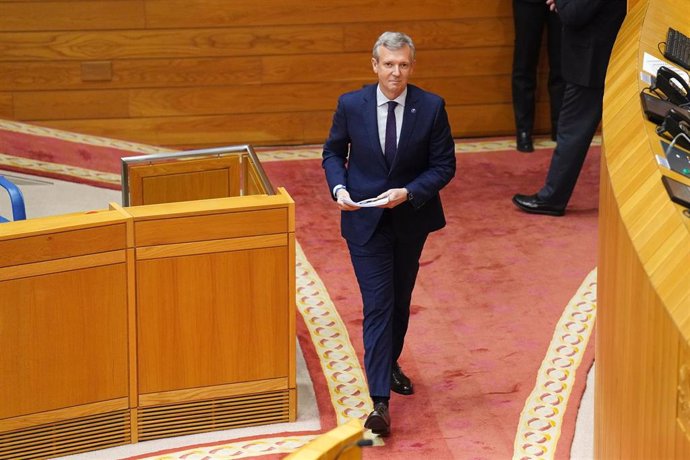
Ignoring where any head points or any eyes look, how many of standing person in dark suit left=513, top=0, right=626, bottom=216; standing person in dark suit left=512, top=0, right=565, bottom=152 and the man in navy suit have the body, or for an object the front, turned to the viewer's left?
1

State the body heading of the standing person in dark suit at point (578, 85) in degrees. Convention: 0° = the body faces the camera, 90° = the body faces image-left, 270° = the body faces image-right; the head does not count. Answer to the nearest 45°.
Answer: approximately 90°

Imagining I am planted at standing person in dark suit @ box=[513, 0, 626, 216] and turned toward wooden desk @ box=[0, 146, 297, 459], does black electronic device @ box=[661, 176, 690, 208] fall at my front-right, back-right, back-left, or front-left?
front-left

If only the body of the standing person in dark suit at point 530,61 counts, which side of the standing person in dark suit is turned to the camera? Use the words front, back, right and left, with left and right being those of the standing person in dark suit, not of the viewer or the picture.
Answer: front

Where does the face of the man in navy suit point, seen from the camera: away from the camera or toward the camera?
toward the camera

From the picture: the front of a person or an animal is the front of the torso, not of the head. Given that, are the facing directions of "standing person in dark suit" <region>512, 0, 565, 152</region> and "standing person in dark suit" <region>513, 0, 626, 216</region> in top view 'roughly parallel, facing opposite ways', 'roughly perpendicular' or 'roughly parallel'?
roughly perpendicular

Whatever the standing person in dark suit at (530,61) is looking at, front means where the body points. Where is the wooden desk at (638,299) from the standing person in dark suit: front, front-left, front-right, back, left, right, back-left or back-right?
front

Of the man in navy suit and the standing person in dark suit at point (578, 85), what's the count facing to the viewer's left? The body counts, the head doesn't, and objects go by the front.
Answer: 1

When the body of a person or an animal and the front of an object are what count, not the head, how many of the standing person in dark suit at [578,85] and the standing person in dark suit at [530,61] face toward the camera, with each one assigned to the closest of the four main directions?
1

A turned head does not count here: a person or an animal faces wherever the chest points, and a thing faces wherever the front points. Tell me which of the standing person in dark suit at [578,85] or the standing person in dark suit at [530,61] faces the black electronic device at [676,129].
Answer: the standing person in dark suit at [530,61]

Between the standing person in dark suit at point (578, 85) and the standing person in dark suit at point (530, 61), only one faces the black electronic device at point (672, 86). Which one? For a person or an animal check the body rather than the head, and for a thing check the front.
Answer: the standing person in dark suit at point (530, 61)

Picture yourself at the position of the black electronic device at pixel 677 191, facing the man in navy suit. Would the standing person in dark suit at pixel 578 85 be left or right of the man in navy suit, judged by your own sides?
right

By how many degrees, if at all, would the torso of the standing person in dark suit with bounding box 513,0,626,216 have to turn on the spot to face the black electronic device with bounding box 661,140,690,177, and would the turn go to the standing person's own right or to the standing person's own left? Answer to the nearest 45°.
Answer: approximately 90° to the standing person's own left
